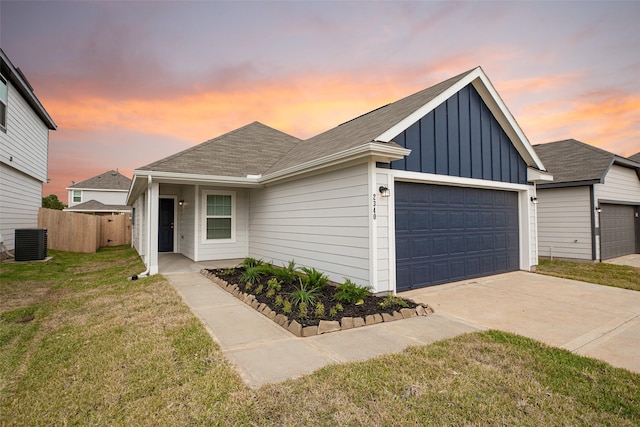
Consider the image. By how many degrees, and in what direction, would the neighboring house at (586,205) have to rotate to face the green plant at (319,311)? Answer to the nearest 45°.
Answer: approximately 45° to its right

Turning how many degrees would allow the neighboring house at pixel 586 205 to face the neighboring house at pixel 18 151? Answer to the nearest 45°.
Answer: approximately 90° to its right

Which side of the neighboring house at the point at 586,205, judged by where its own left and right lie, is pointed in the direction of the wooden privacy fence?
right

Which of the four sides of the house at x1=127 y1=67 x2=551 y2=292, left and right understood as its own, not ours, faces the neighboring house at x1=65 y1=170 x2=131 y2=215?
back

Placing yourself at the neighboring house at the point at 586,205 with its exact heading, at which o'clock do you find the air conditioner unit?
The air conditioner unit is roughly at 3 o'clock from the neighboring house.

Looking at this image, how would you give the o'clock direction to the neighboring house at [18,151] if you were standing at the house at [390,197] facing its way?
The neighboring house is roughly at 5 o'clock from the house.

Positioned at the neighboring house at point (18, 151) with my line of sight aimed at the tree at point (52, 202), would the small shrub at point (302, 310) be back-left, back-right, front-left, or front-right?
back-right

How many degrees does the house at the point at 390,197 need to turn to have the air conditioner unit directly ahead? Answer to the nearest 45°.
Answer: approximately 135° to its right

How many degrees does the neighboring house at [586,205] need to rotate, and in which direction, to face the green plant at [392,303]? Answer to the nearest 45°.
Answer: approximately 45° to its right

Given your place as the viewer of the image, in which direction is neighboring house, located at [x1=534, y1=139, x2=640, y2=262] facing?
facing the viewer and to the right of the viewer

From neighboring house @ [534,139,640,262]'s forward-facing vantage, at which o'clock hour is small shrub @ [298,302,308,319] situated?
The small shrub is roughly at 2 o'clock from the neighboring house.

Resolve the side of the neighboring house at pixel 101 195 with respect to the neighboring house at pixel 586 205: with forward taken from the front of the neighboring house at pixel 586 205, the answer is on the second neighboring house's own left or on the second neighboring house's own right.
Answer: on the second neighboring house's own right

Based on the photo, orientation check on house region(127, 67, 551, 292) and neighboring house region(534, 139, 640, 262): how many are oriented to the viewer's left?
0

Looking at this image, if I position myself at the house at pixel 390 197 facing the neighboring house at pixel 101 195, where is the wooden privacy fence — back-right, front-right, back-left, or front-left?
front-left

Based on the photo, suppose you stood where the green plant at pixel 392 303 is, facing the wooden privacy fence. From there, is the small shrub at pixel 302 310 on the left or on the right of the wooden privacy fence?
left
